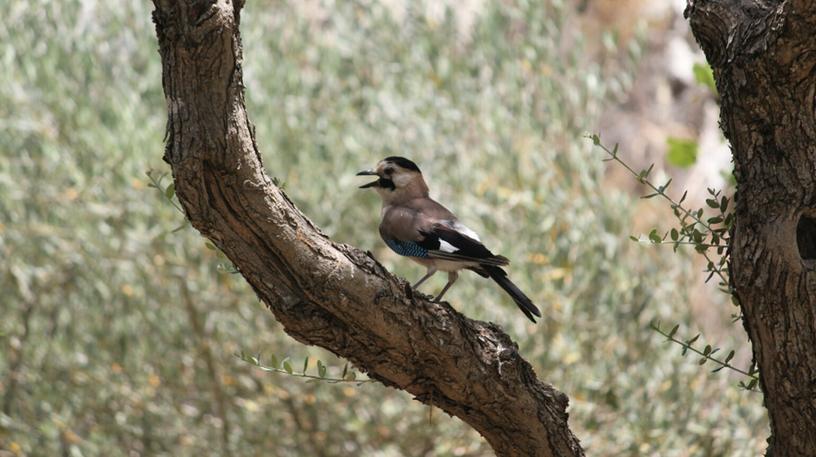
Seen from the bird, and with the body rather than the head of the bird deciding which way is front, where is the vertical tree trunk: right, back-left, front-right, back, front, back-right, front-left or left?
back-left

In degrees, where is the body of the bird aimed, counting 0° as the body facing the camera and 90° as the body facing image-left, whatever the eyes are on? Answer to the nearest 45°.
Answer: approximately 90°
